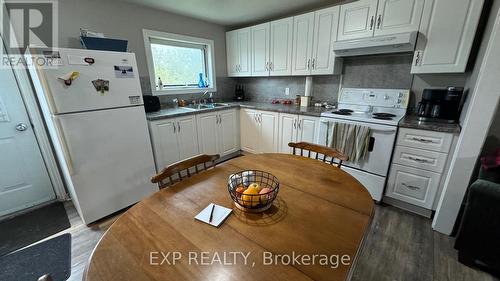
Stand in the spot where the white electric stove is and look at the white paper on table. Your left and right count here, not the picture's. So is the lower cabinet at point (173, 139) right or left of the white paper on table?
right

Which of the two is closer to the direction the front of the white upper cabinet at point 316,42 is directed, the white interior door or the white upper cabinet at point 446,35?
the white interior door

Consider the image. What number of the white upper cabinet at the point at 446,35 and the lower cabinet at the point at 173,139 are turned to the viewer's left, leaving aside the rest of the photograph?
0

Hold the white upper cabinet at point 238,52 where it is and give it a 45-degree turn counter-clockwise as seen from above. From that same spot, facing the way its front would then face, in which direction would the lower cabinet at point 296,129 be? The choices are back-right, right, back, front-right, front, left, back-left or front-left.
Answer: front-left

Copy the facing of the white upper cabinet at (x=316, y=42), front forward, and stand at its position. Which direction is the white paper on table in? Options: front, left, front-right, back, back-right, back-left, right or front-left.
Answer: front-left

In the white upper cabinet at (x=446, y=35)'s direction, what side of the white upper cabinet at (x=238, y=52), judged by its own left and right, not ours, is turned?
left

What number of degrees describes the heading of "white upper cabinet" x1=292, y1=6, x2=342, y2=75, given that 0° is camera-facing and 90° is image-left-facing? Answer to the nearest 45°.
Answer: approximately 45°

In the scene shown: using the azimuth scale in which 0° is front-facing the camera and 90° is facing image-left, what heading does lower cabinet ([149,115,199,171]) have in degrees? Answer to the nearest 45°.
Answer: approximately 315°
